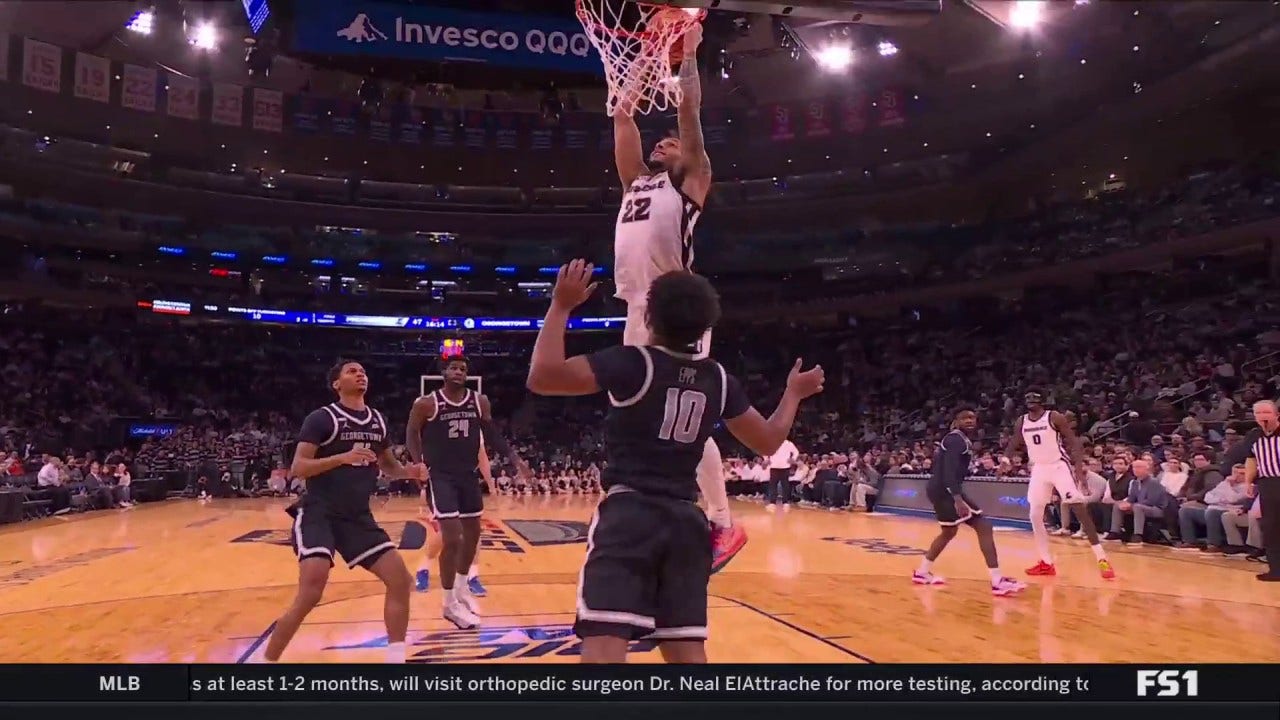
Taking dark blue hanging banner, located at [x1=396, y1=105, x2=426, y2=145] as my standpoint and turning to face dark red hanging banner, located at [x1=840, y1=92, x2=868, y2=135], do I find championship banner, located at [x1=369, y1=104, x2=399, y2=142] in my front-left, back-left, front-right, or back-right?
back-right

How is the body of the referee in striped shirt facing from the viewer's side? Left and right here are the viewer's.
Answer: facing the viewer and to the left of the viewer

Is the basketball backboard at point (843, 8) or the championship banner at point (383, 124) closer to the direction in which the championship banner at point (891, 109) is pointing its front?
the basketball backboard

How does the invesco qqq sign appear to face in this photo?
toward the camera

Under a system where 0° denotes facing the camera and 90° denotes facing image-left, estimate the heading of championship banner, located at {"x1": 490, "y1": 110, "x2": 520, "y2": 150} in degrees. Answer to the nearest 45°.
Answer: approximately 0°

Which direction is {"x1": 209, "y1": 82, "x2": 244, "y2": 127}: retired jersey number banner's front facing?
toward the camera

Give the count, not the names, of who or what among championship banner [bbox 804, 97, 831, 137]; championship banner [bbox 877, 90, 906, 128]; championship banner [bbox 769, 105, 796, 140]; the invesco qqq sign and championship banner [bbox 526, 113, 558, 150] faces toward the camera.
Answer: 5

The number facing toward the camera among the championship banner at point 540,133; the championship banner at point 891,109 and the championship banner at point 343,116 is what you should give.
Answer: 3

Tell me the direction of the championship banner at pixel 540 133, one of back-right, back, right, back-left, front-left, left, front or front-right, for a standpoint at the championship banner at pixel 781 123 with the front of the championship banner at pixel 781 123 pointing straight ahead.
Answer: right

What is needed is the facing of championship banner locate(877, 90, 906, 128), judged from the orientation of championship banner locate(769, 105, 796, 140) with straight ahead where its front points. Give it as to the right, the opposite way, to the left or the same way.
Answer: the same way

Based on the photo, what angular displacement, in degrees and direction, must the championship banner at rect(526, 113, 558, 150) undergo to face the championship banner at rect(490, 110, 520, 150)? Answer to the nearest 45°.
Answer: approximately 90° to its right

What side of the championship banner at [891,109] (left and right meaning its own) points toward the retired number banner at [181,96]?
right

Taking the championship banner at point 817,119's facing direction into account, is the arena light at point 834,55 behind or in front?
in front

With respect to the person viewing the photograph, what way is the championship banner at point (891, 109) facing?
facing the viewer

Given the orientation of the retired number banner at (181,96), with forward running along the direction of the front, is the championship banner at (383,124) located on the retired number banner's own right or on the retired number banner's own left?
on the retired number banner's own left

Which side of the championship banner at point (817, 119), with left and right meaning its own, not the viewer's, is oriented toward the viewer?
front

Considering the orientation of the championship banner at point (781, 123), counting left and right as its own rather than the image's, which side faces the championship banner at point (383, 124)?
right
